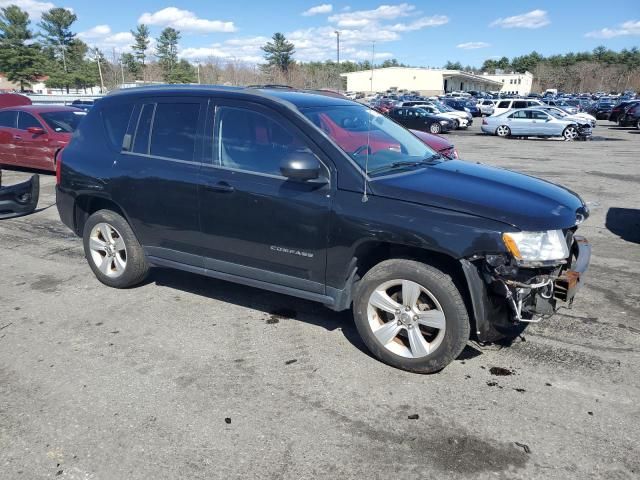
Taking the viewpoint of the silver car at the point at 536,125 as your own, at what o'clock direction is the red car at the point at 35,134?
The red car is roughly at 4 o'clock from the silver car.

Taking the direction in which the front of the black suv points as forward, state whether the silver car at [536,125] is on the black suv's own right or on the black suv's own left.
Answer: on the black suv's own left

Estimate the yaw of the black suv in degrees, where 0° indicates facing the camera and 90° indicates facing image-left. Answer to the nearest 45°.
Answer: approximately 315°

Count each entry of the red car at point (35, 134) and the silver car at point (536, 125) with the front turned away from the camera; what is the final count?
0

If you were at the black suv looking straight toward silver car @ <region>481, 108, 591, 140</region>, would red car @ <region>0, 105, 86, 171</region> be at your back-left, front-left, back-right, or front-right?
front-left

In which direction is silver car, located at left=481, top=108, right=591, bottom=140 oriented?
to the viewer's right

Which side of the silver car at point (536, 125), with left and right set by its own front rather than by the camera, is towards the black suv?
right

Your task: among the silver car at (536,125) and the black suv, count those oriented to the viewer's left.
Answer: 0

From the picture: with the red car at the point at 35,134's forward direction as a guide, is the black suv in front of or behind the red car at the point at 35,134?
in front

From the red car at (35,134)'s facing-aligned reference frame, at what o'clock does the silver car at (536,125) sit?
The silver car is roughly at 10 o'clock from the red car.

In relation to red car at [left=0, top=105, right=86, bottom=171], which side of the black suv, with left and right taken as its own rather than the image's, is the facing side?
back
